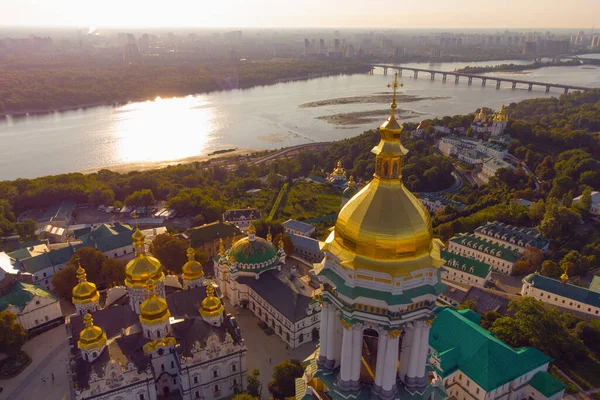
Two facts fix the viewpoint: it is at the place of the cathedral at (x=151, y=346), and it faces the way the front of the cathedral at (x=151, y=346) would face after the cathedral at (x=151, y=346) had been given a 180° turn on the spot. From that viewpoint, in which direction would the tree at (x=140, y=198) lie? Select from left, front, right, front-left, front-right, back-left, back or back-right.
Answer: front

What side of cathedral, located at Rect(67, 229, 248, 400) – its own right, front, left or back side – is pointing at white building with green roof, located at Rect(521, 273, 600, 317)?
left

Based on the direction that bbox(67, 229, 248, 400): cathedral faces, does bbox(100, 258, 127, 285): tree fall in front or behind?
behind

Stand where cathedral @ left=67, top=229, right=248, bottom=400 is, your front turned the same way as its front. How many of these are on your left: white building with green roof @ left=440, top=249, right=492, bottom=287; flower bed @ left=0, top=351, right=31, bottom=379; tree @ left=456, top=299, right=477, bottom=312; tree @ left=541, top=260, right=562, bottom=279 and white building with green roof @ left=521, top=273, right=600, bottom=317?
4

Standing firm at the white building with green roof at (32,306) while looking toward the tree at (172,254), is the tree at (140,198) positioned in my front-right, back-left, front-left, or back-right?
front-left

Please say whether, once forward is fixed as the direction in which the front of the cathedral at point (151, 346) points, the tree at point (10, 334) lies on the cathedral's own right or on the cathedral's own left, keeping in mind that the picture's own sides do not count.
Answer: on the cathedral's own right

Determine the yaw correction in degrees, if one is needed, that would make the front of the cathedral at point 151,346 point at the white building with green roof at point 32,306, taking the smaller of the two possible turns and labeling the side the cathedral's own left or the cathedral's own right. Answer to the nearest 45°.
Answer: approximately 135° to the cathedral's own right

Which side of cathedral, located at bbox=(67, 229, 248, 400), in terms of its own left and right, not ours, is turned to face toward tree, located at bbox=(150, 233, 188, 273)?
back

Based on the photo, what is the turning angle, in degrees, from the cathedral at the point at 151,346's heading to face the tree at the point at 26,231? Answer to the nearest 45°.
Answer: approximately 135° to its right

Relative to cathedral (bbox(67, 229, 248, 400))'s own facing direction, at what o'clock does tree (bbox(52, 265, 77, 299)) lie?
The tree is roughly at 5 o'clock from the cathedral.

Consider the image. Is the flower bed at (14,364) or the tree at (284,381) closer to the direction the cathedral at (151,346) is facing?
the tree

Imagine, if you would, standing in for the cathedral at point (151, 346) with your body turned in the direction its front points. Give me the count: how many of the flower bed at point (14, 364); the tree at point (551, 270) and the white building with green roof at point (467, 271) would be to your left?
2

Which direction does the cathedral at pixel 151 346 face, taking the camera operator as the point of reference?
facing the viewer

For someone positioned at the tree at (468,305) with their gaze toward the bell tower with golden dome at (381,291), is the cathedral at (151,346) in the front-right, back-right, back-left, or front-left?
front-right
